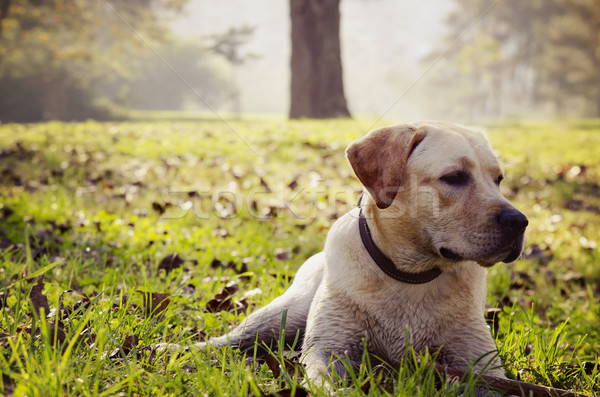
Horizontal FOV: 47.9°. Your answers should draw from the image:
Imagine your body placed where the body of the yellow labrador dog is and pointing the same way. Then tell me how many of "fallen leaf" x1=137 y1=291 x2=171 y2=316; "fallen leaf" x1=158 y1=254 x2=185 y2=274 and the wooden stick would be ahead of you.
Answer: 1

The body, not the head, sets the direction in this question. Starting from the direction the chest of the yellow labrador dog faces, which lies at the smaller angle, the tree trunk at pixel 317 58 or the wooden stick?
the wooden stick

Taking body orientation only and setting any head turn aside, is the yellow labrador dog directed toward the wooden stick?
yes

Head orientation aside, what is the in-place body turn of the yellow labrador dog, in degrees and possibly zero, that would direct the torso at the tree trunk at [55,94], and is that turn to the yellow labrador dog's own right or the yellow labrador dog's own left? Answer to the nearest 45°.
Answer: approximately 180°

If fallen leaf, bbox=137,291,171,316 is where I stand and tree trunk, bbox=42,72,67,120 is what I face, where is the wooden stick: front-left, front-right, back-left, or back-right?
back-right

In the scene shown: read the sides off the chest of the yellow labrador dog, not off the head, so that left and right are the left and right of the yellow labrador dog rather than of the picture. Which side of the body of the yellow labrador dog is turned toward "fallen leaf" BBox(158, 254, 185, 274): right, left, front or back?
back

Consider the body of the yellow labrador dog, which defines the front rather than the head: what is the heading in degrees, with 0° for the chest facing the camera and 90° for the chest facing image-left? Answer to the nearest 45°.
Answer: approximately 315°

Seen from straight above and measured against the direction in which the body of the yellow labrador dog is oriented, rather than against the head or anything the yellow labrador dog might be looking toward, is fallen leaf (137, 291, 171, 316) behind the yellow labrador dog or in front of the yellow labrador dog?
behind
